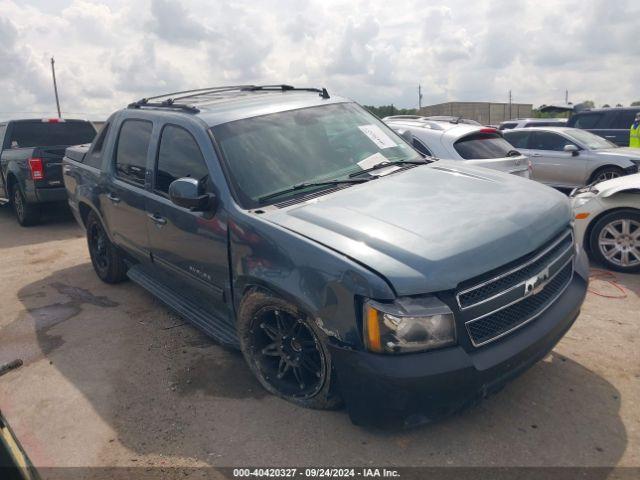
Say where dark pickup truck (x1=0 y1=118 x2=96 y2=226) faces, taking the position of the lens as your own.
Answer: facing away from the viewer and to the left of the viewer

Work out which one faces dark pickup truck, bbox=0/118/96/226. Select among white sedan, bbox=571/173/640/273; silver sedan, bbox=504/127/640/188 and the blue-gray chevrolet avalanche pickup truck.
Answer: the white sedan

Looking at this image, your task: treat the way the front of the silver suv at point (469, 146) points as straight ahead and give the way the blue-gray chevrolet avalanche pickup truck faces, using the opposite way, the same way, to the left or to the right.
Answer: the opposite way

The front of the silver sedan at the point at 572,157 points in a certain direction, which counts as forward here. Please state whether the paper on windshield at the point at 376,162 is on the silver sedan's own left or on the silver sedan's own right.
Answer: on the silver sedan's own right

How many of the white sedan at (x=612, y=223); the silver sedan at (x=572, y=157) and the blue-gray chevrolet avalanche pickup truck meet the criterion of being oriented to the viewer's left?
1

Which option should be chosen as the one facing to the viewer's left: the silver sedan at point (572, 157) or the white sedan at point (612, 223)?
the white sedan

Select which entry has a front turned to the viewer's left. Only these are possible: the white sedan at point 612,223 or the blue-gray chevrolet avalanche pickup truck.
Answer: the white sedan

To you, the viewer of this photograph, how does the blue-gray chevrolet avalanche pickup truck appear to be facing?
facing the viewer and to the right of the viewer

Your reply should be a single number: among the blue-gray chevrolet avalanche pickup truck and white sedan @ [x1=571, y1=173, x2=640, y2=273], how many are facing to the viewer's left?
1

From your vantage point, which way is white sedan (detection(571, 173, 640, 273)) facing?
to the viewer's left

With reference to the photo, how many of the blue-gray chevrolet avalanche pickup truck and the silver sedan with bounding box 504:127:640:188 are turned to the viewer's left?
0

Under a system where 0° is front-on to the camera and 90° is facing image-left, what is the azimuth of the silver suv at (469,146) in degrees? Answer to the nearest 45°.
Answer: approximately 135°

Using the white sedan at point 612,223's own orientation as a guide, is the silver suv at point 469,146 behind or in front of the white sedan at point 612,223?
in front

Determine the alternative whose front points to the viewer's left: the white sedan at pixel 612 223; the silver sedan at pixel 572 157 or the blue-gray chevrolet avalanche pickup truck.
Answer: the white sedan

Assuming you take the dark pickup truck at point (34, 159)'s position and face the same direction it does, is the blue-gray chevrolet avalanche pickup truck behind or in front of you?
behind
